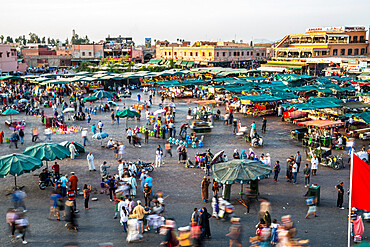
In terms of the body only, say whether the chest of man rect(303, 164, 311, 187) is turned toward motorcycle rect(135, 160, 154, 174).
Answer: no

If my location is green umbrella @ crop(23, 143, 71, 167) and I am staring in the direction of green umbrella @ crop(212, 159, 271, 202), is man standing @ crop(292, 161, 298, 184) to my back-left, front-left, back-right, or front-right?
front-left

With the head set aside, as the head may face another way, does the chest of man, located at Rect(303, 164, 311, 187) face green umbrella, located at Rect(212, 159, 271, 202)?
no

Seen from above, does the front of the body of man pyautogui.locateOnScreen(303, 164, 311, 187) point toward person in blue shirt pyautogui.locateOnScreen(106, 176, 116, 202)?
no
